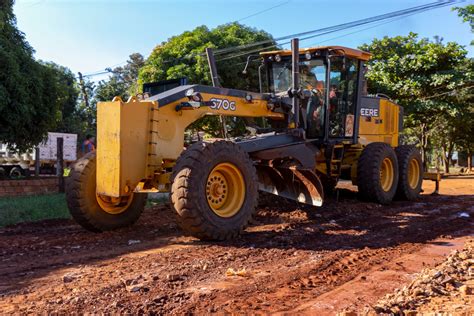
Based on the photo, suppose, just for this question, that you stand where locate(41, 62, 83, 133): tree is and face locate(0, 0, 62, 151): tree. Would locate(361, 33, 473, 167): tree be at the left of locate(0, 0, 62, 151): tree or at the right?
left

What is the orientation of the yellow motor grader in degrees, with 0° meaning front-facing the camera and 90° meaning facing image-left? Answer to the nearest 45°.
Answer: approximately 45°

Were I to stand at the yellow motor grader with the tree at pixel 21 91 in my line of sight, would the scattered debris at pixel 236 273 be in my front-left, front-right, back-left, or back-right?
back-left

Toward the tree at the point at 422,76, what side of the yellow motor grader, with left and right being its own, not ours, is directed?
back

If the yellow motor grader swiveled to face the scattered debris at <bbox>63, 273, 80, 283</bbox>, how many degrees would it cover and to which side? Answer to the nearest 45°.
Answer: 0° — it already faces it

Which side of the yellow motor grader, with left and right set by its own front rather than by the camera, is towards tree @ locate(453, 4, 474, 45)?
back

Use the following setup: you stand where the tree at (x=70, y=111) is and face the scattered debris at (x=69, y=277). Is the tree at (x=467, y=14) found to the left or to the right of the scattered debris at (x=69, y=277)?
left

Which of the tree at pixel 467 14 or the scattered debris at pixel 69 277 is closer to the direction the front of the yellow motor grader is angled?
the scattered debris

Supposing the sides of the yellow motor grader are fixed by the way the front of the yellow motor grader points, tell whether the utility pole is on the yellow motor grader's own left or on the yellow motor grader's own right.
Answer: on the yellow motor grader's own right

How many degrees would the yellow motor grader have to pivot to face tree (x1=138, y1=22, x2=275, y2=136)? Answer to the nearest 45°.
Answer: approximately 135° to its right

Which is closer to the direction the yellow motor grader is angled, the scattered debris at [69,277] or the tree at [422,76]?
the scattered debris

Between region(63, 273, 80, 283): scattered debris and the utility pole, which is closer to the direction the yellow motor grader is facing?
the scattered debris
